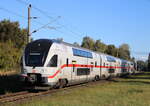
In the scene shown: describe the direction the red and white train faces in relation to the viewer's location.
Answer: facing the viewer and to the left of the viewer
